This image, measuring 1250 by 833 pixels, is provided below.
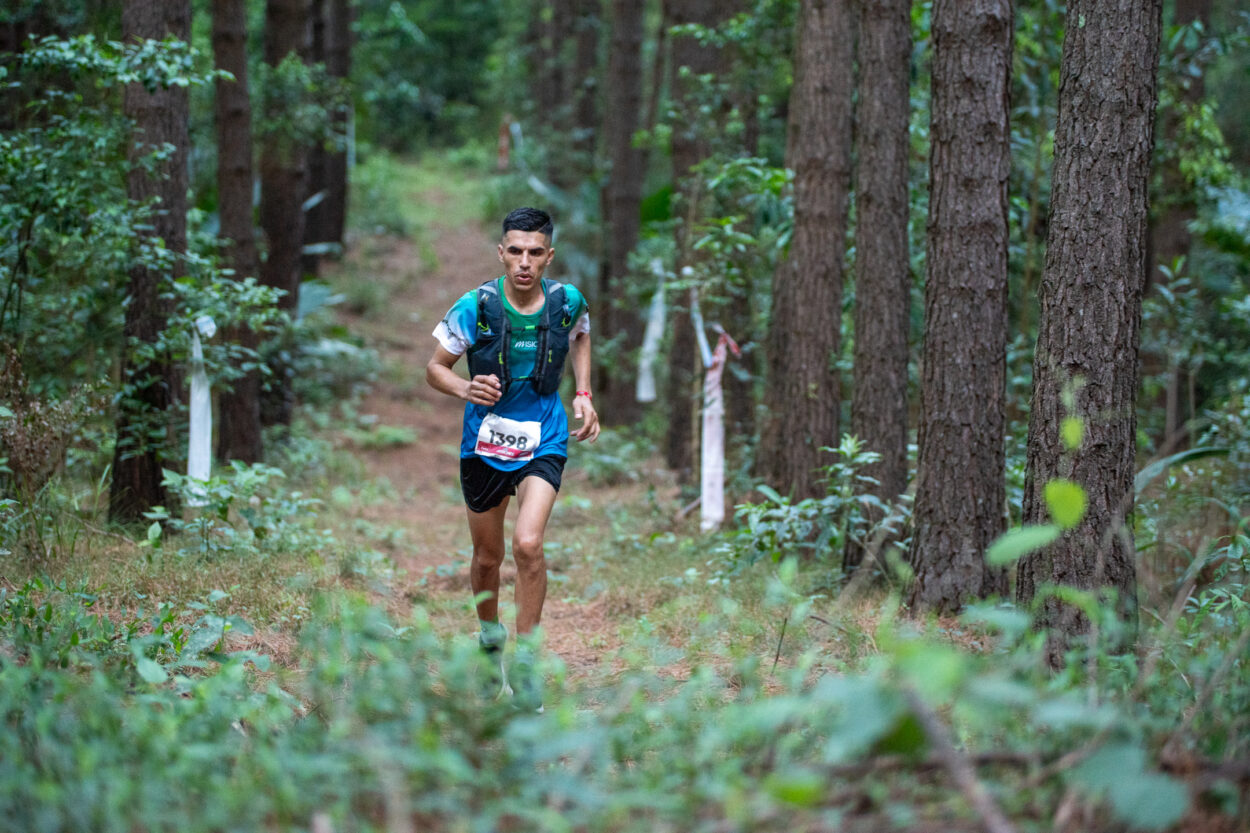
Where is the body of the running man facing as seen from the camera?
toward the camera

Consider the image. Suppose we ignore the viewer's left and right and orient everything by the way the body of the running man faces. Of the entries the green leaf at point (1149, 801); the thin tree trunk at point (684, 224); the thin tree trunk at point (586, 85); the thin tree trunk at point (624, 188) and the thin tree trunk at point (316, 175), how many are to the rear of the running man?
4

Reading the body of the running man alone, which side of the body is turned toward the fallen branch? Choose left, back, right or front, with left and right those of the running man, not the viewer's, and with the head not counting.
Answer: front

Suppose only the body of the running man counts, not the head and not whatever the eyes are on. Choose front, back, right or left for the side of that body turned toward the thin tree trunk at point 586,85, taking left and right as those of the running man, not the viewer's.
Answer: back

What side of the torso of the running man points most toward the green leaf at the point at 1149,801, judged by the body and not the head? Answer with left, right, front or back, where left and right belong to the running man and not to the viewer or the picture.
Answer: front

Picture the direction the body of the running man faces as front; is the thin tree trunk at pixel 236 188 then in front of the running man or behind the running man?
behind

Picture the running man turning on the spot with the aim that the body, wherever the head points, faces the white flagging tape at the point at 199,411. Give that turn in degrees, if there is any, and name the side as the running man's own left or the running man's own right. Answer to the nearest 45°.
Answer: approximately 135° to the running man's own right

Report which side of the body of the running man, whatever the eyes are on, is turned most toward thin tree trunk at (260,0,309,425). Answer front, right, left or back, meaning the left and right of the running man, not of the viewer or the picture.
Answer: back

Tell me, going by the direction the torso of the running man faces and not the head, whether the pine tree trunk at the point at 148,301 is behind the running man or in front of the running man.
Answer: behind
